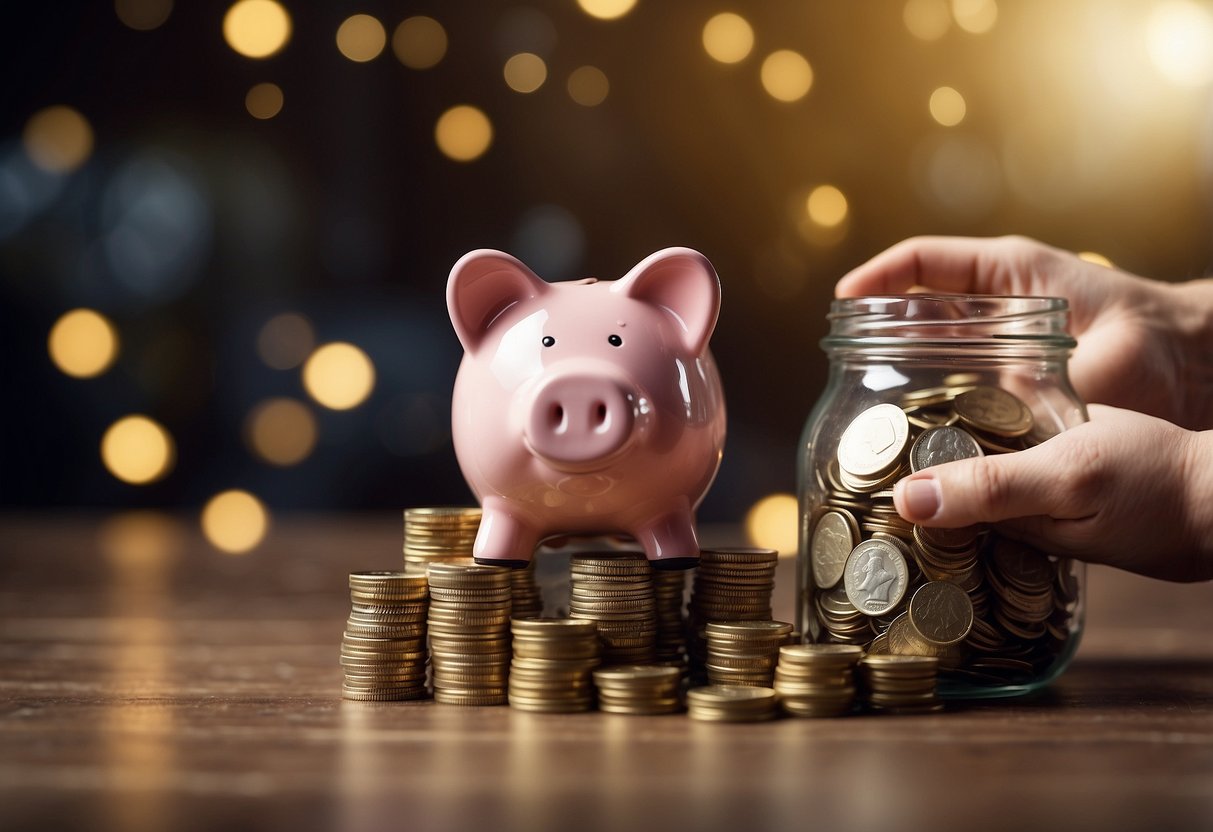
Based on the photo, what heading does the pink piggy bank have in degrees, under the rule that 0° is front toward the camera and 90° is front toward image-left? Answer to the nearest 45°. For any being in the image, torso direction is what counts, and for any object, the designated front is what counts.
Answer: approximately 0°

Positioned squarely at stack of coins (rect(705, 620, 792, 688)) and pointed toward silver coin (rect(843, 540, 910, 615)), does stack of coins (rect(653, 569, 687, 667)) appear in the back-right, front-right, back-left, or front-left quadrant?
back-left
